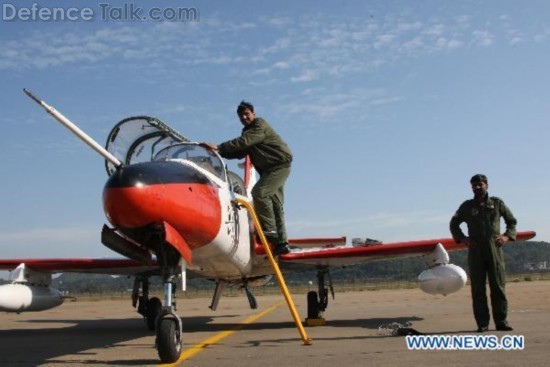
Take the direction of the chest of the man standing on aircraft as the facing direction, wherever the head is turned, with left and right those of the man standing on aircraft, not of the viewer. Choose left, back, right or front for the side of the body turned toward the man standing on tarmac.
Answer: back

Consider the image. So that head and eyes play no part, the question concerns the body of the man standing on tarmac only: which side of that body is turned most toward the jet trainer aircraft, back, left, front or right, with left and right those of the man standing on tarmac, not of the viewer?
right

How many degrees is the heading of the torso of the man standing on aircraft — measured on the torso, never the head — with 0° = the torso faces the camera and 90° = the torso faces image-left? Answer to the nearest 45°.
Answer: approximately 90°

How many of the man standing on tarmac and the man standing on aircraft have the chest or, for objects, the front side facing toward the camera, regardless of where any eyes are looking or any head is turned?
1

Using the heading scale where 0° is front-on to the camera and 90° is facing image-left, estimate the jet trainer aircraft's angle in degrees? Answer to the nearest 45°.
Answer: approximately 45°

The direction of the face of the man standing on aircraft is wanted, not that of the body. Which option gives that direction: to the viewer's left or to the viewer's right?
to the viewer's left
